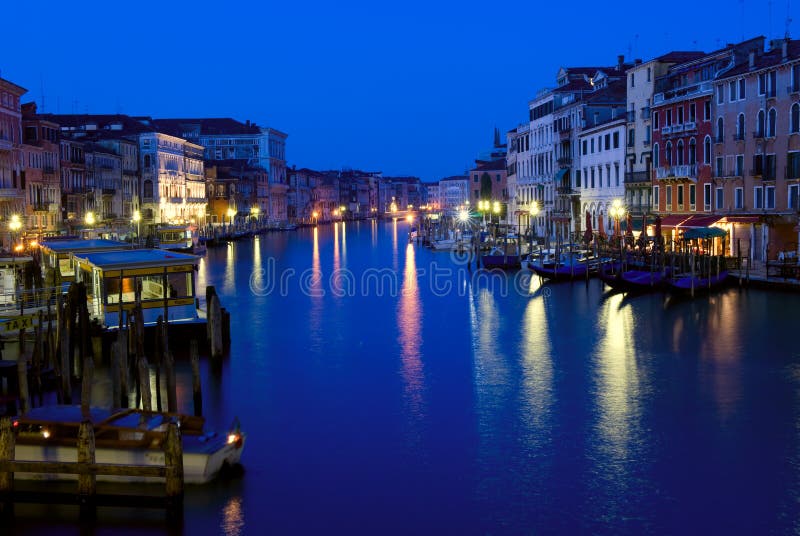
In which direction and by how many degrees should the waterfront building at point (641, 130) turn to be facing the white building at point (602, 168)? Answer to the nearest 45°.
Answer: approximately 90° to its right

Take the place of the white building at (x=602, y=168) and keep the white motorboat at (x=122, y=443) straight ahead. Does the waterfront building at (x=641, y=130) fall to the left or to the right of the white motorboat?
left

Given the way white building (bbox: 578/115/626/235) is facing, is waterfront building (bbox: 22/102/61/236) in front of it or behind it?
in front

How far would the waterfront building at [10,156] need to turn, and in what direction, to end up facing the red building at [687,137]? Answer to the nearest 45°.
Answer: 0° — it already faces it

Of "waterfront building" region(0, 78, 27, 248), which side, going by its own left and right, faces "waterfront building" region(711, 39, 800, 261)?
front

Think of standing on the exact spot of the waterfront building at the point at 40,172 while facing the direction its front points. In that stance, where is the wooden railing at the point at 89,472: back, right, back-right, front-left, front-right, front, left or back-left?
front-right

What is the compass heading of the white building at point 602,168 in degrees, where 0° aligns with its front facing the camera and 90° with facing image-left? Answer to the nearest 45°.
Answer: approximately 45°

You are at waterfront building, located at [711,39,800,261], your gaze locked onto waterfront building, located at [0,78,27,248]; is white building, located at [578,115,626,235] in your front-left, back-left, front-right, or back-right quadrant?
front-right

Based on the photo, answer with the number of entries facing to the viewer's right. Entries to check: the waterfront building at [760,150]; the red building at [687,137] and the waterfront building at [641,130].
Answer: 0

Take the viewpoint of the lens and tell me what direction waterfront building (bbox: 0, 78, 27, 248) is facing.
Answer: facing the viewer and to the right of the viewer

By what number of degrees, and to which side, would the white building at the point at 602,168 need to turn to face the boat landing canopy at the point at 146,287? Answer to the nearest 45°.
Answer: approximately 45° to its left
